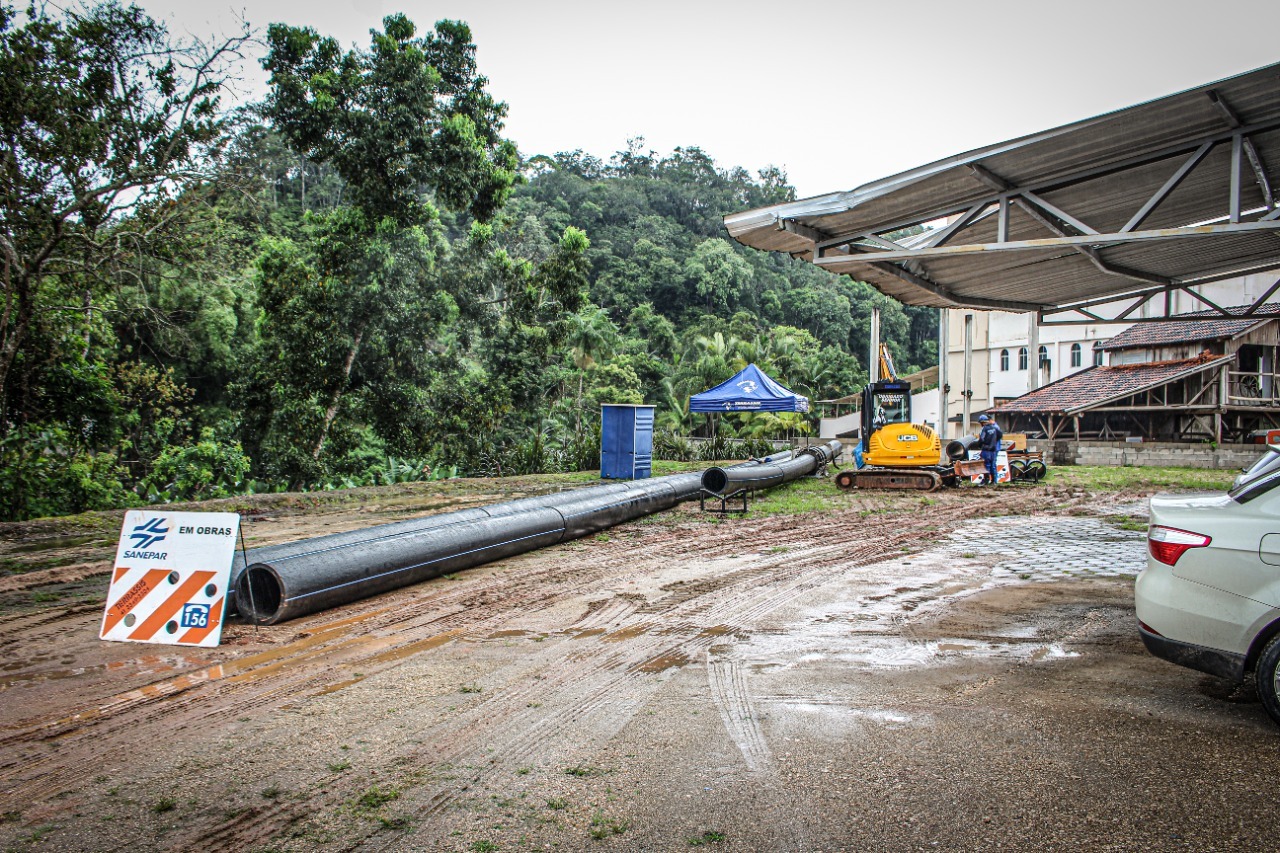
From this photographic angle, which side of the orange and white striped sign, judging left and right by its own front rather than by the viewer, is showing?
front

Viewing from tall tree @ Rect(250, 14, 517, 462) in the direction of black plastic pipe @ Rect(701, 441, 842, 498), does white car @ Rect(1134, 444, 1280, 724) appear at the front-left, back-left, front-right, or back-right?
front-right

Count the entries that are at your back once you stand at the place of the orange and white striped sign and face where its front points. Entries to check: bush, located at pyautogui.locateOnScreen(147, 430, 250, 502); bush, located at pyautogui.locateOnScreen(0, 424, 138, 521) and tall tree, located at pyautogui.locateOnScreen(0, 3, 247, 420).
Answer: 3

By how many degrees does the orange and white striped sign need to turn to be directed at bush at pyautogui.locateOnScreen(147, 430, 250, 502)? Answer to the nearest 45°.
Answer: approximately 180°

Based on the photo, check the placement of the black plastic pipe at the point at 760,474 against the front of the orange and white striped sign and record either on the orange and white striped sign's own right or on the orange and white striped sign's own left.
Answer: on the orange and white striped sign's own left

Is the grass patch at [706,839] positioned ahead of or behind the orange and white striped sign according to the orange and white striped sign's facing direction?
ahead
